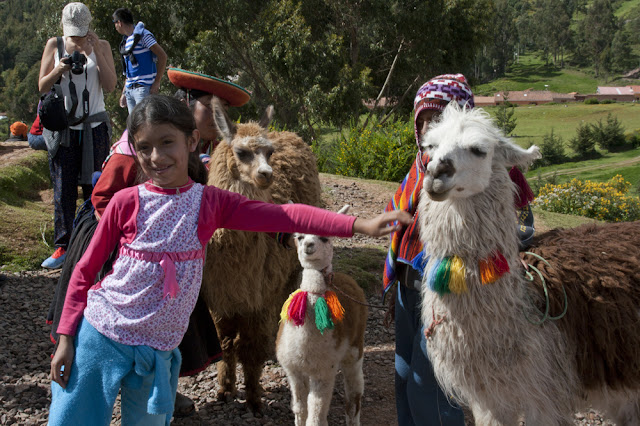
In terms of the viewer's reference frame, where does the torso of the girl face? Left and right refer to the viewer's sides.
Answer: facing the viewer

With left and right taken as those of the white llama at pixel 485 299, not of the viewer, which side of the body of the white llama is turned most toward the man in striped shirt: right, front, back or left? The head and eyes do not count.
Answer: right

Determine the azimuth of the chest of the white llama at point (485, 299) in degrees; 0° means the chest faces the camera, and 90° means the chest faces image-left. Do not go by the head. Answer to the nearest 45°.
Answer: approximately 45°

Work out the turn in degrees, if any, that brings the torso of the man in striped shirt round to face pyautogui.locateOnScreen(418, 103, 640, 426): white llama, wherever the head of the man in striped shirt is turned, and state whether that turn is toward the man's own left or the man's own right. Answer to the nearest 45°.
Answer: approximately 45° to the man's own left
